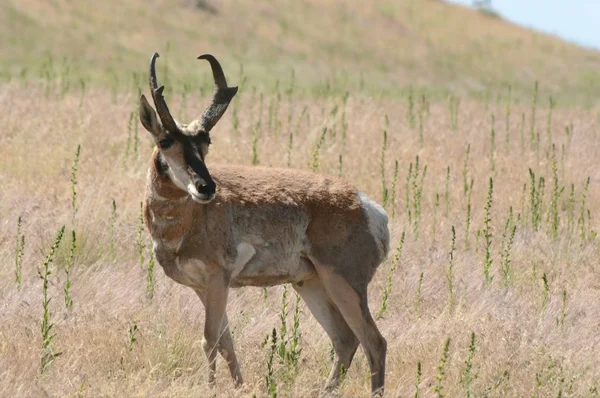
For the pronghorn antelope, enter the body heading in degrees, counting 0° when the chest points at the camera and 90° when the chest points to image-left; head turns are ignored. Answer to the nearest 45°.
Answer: approximately 90°
